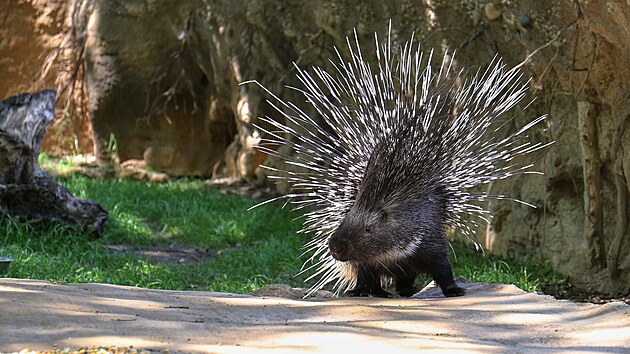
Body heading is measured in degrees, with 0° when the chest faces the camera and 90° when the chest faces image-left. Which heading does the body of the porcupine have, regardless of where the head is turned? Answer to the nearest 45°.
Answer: approximately 45°

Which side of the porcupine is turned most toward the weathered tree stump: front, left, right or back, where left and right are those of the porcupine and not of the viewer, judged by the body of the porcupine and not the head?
right
